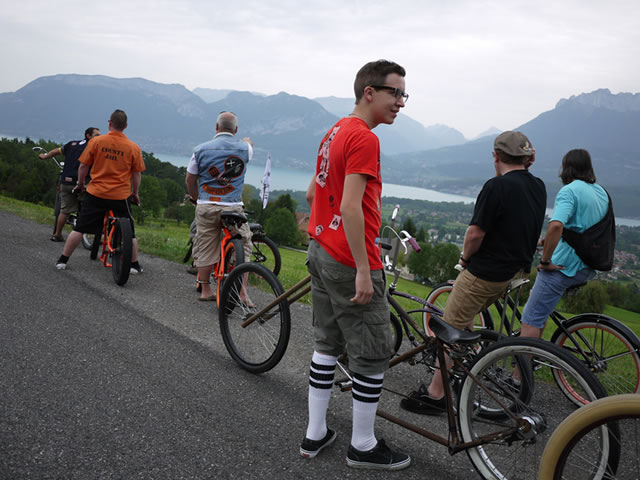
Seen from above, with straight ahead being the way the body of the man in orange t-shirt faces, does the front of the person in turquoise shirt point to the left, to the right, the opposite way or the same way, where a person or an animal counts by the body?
the same way

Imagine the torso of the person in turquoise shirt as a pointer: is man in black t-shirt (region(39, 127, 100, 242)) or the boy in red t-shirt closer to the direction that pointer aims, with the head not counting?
the man in black t-shirt

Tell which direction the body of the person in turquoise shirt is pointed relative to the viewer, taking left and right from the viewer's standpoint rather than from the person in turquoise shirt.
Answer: facing away from the viewer and to the left of the viewer

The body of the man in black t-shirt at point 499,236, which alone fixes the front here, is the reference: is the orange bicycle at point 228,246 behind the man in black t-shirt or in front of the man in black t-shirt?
in front

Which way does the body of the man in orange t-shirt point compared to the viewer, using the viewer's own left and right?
facing away from the viewer

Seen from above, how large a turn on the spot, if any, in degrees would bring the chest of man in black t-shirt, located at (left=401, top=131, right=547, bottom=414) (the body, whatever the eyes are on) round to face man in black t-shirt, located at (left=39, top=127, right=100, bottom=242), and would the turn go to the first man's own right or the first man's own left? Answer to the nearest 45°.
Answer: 0° — they already face them

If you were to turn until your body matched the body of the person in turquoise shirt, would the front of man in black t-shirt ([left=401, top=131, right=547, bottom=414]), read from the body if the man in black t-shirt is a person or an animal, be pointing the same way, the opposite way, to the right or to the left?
the same way

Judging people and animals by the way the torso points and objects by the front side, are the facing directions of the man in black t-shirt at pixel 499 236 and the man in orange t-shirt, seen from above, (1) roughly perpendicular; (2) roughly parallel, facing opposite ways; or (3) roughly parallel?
roughly parallel

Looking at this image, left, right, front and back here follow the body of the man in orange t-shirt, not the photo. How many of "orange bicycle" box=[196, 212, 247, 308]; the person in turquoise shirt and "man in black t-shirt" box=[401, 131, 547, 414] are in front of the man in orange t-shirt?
0

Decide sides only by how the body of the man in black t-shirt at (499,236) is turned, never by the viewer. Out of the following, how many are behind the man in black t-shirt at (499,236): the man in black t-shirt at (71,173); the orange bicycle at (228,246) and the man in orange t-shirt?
0

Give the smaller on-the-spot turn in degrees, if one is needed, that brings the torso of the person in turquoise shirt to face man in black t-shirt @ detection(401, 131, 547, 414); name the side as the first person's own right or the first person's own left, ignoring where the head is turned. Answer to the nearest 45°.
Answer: approximately 135° to the first person's own left
